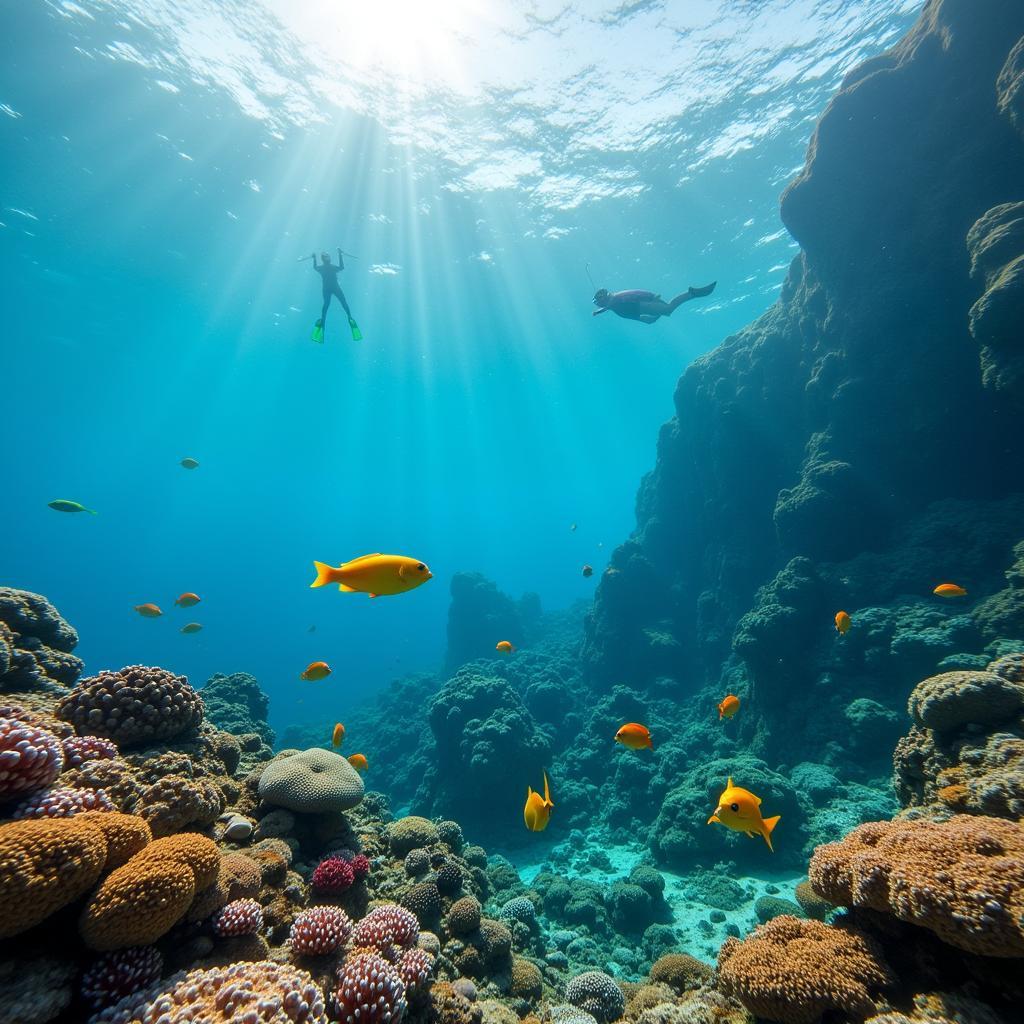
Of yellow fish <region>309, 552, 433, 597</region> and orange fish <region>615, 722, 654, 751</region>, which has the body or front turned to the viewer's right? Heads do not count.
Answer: the yellow fish

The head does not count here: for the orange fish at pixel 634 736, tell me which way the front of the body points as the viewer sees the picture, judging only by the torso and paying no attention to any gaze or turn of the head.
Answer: to the viewer's left

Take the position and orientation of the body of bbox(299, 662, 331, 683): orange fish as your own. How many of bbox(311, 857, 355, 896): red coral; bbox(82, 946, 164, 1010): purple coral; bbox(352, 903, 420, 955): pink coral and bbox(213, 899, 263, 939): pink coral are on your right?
4

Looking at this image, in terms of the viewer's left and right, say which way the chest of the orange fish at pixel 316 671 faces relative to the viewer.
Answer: facing to the right of the viewer

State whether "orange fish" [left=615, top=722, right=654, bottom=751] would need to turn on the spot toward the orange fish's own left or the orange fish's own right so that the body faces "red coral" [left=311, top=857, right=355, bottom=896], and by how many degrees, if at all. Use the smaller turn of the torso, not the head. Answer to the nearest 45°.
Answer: approximately 45° to the orange fish's own left

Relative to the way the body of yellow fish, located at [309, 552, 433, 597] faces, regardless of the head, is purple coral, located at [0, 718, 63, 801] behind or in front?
behind

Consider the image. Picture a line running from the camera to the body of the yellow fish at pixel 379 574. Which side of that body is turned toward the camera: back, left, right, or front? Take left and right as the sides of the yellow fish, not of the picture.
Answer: right
